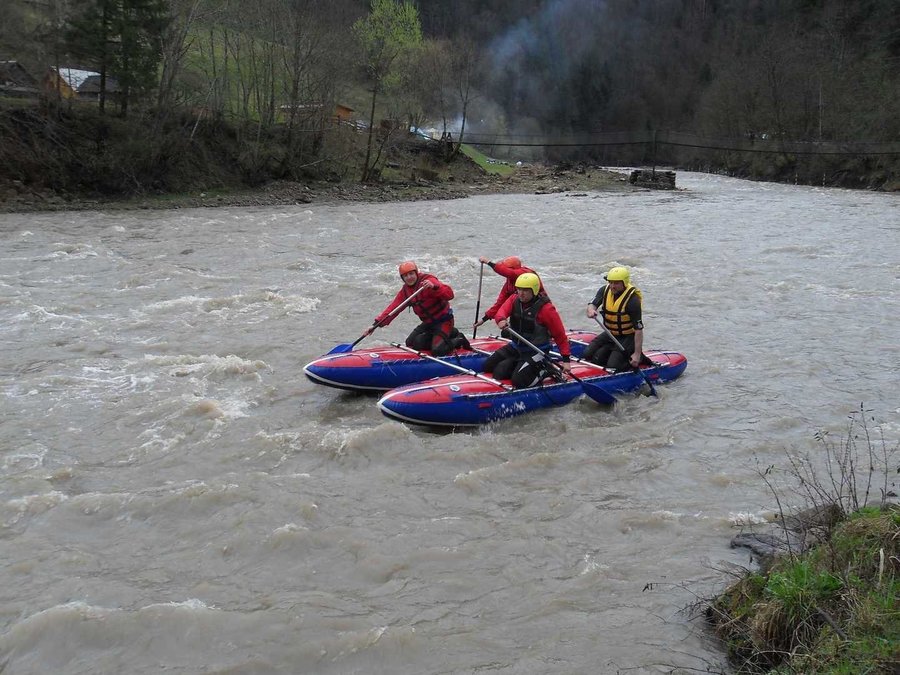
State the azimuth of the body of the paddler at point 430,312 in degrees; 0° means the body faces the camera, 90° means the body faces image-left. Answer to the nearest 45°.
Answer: approximately 45°

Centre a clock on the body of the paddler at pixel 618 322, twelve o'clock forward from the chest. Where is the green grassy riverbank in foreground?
The green grassy riverbank in foreground is roughly at 10 o'clock from the paddler.

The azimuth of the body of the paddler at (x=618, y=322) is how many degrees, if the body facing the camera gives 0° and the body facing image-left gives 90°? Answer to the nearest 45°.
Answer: approximately 45°

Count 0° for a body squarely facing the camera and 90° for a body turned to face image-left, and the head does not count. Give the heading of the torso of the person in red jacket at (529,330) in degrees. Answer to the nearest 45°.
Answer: approximately 45°

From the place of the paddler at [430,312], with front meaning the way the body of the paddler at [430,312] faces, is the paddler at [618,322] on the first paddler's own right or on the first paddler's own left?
on the first paddler's own left

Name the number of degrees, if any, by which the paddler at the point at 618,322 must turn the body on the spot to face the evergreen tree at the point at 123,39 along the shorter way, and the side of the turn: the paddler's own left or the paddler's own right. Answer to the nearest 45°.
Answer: approximately 90° to the paddler's own right
